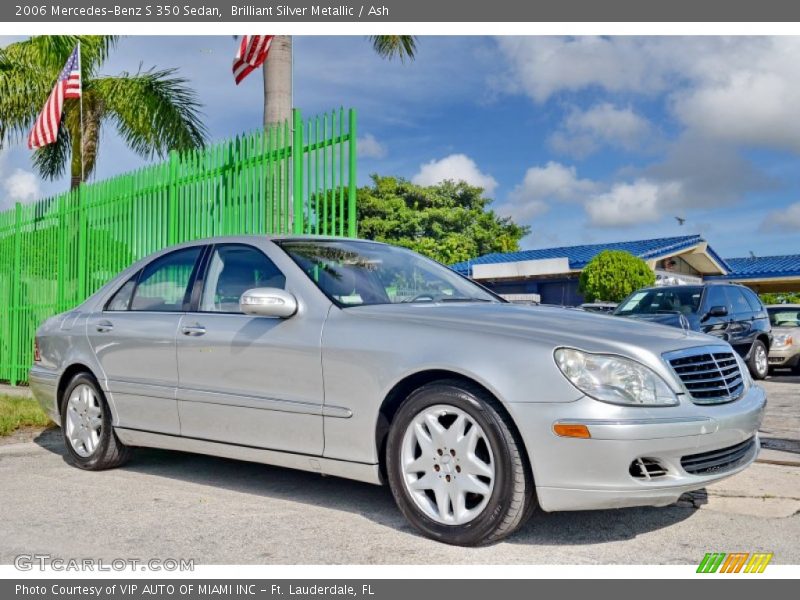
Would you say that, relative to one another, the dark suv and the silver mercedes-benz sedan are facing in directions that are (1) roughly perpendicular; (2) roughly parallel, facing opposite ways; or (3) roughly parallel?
roughly perpendicular

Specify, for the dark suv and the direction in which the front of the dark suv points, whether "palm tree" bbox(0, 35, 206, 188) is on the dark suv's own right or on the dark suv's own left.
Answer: on the dark suv's own right

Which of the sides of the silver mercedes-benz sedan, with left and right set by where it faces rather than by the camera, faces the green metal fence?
back

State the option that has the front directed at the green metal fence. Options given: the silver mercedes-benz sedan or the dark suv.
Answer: the dark suv

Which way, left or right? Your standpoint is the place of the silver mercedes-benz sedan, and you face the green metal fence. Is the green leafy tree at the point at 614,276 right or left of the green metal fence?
right

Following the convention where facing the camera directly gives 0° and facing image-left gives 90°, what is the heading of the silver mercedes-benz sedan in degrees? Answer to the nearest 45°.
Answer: approximately 315°

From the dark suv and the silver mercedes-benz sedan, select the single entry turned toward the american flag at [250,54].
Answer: the dark suv

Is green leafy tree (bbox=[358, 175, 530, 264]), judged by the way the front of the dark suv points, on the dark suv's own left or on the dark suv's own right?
on the dark suv's own right

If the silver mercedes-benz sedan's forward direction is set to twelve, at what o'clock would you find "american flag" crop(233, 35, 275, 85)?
The american flag is roughly at 7 o'clock from the silver mercedes-benz sedan.

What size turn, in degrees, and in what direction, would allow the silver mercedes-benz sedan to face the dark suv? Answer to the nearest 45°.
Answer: approximately 90° to its left

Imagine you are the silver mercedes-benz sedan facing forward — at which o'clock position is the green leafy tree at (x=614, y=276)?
The green leafy tree is roughly at 8 o'clock from the silver mercedes-benz sedan.

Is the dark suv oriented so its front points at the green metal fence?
yes

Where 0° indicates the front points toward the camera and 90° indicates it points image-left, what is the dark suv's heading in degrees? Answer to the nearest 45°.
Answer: approximately 45°

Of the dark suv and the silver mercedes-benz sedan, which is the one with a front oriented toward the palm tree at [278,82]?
the dark suv

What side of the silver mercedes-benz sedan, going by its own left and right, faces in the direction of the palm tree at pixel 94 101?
back
